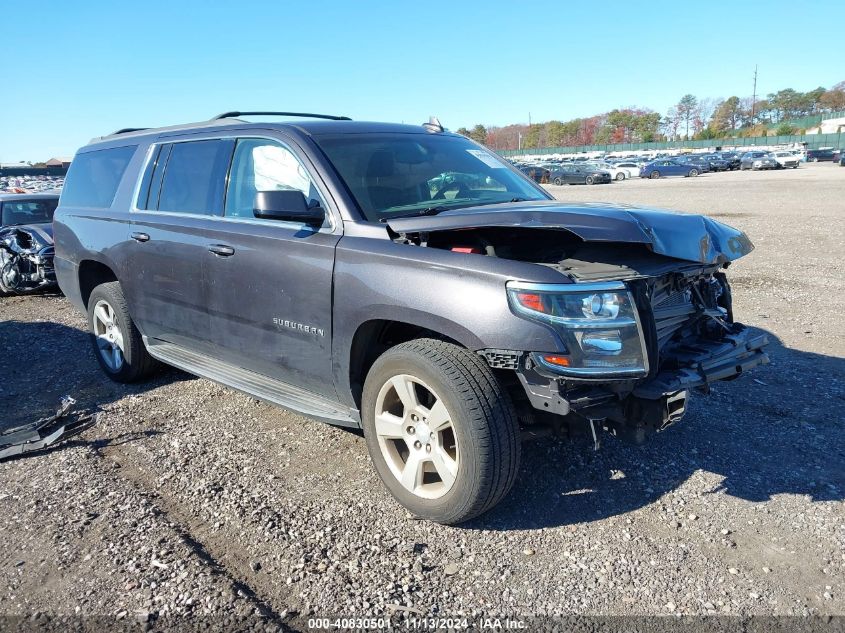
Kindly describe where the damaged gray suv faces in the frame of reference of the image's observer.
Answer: facing the viewer and to the right of the viewer
